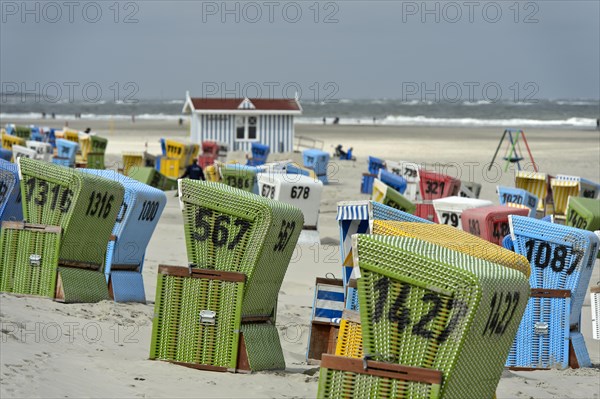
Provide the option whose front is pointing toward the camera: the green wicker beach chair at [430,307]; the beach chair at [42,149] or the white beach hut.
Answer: the white beach hut

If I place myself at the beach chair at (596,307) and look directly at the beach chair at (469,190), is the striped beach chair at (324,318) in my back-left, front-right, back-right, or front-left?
back-left

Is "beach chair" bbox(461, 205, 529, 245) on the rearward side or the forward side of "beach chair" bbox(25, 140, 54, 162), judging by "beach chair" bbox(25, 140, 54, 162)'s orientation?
on the rearward side

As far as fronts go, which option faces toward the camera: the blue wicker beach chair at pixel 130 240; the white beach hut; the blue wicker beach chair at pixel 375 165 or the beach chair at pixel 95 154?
the white beach hut

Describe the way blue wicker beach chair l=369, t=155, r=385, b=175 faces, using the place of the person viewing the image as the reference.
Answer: facing away from the viewer and to the left of the viewer

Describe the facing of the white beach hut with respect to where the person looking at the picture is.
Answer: facing the viewer

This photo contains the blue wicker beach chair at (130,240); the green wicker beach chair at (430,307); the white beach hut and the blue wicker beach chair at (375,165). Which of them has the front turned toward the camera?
the white beach hut
